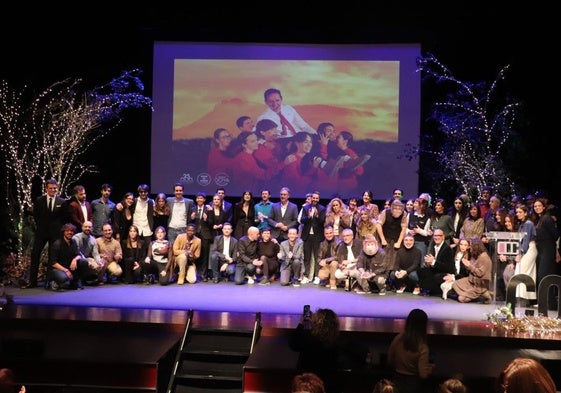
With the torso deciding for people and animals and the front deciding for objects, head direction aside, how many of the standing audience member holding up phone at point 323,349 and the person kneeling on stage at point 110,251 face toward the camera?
1

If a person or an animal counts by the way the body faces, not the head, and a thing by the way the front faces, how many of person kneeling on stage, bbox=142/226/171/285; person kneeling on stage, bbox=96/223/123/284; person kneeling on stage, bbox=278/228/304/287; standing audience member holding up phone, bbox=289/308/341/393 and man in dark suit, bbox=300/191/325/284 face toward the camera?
4

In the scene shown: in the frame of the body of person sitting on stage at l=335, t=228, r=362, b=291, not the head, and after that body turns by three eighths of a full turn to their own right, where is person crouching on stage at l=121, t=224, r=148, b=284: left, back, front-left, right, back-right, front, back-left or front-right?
front-left

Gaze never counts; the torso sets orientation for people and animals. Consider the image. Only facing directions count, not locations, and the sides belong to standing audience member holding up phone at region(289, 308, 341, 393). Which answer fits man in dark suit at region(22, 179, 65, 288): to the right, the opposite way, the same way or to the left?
the opposite way

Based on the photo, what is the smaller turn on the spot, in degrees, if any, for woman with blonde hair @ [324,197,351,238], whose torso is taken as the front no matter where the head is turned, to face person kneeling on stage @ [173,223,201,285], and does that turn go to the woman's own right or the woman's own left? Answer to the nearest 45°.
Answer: approximately 90° to the woman's own right

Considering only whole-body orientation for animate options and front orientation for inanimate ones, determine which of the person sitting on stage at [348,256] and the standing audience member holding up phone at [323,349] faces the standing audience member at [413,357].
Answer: the person sitting on stage

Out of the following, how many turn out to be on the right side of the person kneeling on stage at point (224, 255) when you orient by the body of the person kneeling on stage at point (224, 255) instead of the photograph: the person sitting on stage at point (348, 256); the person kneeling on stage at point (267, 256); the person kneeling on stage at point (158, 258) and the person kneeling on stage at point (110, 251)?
2

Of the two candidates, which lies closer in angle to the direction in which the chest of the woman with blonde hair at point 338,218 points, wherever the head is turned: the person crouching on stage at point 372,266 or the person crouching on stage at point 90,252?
the person crouching on stage at point 372,266
